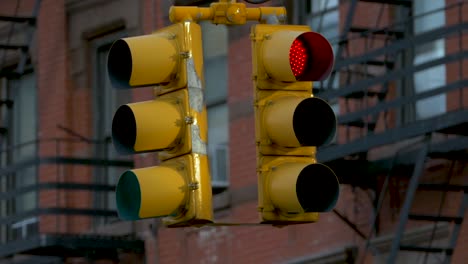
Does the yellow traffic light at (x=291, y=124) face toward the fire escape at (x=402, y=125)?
no

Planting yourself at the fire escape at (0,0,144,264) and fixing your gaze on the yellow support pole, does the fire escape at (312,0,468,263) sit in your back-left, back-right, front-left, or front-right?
front-left

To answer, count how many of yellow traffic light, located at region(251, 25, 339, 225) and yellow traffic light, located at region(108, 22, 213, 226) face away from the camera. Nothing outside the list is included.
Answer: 0

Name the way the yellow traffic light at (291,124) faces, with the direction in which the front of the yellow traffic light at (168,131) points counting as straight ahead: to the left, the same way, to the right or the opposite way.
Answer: to the left

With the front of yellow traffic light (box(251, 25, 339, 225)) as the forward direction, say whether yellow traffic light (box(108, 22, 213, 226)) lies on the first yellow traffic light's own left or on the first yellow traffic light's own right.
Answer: on the first yellow traffic light's own right

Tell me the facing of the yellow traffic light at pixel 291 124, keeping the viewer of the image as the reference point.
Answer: facing the viewer and to the right of the viewer

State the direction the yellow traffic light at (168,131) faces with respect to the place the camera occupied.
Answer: facing the viewer and to the left of the viewer
